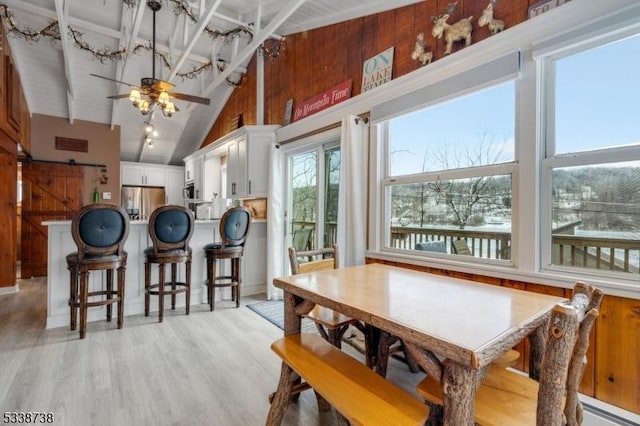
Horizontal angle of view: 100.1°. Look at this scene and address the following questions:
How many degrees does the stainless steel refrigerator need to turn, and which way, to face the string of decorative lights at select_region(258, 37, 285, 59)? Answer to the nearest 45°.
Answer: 0° — it already faces it

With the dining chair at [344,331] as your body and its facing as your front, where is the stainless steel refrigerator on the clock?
The stainless steel refrigerator is roughly at 6 o'clock from the dining chair.

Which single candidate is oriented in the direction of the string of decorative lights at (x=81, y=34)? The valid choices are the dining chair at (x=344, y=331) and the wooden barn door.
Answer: the wooden barn door

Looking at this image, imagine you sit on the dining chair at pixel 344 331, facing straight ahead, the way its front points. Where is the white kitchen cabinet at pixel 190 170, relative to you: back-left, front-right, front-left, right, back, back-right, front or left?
back

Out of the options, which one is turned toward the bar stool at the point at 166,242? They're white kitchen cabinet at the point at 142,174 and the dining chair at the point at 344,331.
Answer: the white kitchen cabinet

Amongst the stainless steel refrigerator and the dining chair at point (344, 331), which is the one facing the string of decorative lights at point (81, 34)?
the stainless steel refrigerator
